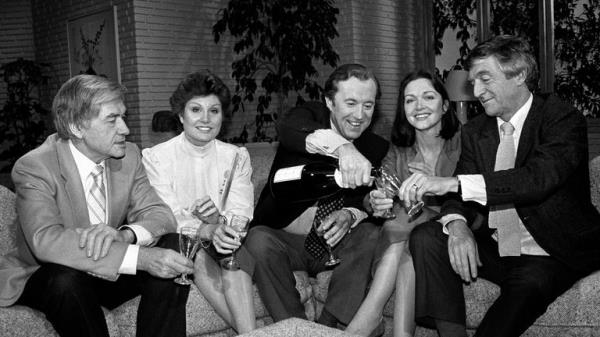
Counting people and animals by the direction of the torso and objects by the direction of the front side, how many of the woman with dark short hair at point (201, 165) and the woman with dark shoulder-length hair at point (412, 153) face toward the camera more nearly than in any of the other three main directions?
2

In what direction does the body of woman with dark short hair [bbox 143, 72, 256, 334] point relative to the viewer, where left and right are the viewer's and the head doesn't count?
facing the viewer

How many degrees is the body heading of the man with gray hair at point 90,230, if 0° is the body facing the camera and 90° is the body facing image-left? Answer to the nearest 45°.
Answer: approximately 315°

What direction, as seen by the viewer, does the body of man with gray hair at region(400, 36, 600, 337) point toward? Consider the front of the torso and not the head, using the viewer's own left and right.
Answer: facing the viewer and to the left of the viewer

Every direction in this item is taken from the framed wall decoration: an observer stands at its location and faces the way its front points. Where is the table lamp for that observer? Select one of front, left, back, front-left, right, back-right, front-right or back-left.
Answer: left

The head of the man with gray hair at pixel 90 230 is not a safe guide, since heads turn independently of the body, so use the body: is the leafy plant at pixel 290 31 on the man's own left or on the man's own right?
on the man's own left

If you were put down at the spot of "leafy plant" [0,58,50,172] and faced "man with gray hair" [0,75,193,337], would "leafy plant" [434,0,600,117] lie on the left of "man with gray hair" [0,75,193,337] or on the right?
left

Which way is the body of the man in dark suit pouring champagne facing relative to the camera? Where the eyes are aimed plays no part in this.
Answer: toward the camera

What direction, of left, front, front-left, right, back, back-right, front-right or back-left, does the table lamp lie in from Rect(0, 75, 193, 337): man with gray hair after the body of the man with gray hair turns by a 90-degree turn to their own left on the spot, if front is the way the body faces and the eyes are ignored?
front

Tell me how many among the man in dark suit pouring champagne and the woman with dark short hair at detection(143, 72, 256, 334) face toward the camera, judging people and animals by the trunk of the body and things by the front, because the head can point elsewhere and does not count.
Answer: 2
